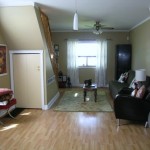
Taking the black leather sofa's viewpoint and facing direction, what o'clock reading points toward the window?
The window is roughly at 2 o'clock from the black leather sofa.

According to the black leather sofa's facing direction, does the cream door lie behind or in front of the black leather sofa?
in front

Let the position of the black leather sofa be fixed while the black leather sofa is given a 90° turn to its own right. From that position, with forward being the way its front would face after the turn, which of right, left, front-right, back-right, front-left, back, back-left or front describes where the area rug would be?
front-left

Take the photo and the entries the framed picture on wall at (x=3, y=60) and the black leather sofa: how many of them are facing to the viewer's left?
1

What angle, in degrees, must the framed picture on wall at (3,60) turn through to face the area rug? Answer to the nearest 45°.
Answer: approximately 45° to its left

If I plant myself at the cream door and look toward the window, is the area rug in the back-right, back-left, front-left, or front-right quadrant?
front-right

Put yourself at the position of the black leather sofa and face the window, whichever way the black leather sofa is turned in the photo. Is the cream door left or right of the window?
left

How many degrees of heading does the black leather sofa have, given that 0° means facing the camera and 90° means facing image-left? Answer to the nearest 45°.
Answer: approximately 90°

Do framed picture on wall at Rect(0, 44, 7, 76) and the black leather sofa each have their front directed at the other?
yes

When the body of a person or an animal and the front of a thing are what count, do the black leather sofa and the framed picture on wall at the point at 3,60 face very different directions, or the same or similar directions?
very different directions

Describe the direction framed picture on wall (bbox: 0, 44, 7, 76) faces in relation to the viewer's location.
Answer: facing the viewer and to the right of the viewer

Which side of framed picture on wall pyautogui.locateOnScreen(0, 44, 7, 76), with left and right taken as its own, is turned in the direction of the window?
left

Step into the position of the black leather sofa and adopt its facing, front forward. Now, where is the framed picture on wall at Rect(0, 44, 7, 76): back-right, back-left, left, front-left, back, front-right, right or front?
front

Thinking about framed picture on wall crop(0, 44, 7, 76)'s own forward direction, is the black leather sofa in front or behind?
in front

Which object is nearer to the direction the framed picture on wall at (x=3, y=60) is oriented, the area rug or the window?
the area rug
